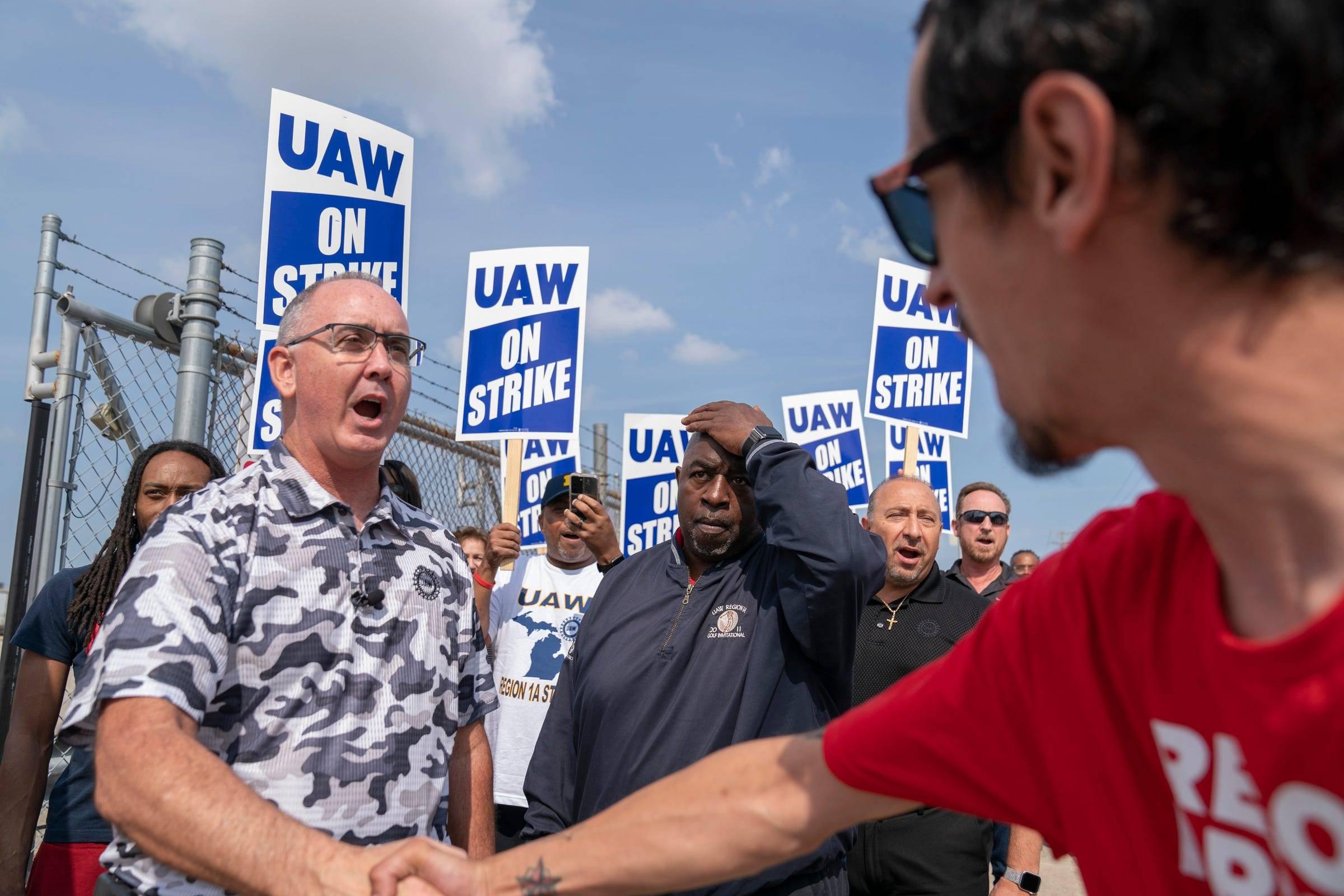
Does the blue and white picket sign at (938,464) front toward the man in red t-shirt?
yes

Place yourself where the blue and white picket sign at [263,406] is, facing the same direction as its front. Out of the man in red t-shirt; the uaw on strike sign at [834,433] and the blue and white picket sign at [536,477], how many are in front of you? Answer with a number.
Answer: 1

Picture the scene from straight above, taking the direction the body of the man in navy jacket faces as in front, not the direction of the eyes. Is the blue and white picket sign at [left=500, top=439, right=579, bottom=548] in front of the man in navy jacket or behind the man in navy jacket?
behind

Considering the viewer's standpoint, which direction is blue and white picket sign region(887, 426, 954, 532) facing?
facing the viewer

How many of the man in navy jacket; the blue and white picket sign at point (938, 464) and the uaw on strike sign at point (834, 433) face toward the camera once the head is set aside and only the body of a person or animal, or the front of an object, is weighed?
3

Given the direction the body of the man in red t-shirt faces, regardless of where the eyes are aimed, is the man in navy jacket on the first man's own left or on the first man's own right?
on the first man's own right

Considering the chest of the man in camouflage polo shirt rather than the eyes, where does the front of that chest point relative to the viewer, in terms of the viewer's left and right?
facing the viewer and to the right of the viewer
